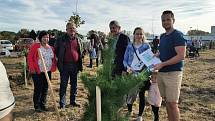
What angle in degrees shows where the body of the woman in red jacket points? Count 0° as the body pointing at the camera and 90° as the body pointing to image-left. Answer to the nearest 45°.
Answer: approximately 315°

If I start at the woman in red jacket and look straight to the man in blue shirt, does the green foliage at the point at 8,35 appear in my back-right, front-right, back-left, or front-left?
back-left

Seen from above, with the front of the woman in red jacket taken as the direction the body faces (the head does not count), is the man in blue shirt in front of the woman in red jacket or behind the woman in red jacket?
in front

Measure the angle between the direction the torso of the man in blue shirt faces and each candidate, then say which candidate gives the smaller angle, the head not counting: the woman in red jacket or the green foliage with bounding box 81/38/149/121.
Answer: the green foliage

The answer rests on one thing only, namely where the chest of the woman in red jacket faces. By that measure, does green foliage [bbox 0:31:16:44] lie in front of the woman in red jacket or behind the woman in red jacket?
behind

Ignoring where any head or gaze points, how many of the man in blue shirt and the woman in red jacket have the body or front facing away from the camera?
0

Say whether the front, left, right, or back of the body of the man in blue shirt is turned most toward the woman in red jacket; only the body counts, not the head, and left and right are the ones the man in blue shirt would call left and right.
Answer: right

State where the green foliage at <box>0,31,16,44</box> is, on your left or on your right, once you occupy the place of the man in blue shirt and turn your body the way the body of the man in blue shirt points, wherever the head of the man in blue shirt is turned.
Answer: on your right
